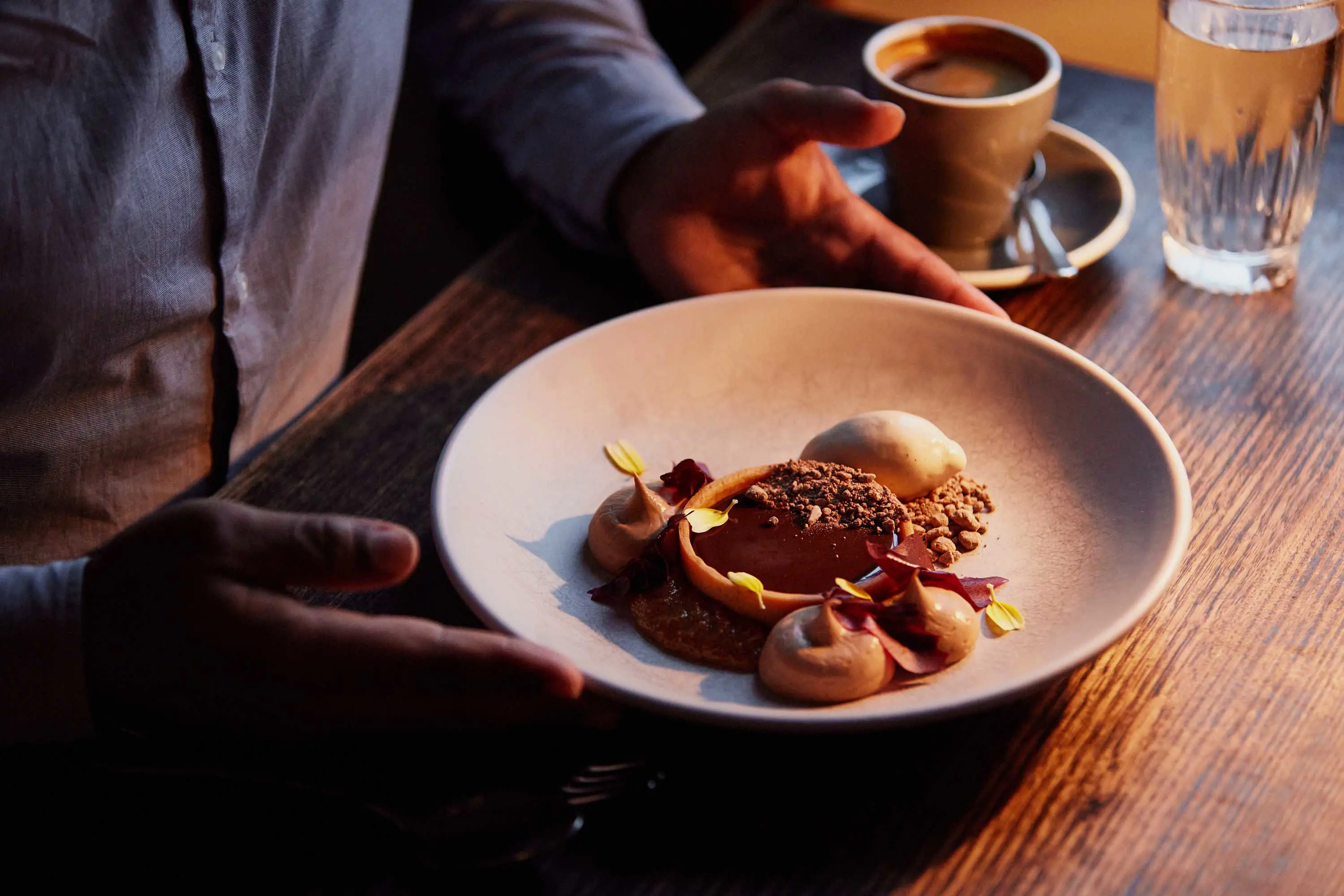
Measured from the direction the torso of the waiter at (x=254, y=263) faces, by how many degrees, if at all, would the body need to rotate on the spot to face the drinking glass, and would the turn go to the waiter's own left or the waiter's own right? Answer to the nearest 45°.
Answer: approximately 45° to the waiter's own left

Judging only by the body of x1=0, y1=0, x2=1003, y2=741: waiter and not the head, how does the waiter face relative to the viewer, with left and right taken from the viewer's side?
facing the viewer and to the right of the viewer
